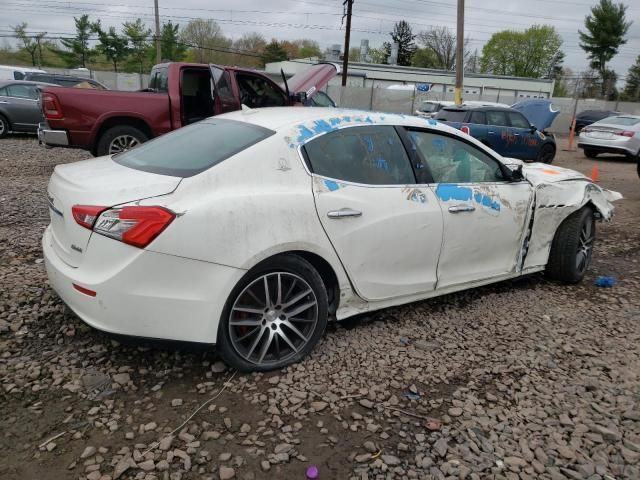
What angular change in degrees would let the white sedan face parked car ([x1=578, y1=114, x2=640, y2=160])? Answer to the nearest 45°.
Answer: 0° — it already faces it

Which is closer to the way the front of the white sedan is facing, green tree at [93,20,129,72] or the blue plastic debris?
the blue plastic debris

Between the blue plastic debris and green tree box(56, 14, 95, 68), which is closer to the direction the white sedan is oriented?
the blue plastic debris

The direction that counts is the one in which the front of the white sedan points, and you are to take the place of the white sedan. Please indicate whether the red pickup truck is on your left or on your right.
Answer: on your left

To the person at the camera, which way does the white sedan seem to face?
facing away from the viewer and to the right of the viewer

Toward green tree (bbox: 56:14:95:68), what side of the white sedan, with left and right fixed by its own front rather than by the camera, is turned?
left

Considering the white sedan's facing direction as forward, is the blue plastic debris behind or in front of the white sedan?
in front

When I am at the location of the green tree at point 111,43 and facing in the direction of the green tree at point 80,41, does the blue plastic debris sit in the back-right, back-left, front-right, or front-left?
back-left

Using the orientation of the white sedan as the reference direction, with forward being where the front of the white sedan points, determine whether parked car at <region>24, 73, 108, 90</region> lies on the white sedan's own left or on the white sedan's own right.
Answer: on the white sedan's own left

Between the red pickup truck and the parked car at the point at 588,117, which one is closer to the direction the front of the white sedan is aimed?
the parked car

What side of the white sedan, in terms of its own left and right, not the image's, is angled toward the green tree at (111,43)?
left
